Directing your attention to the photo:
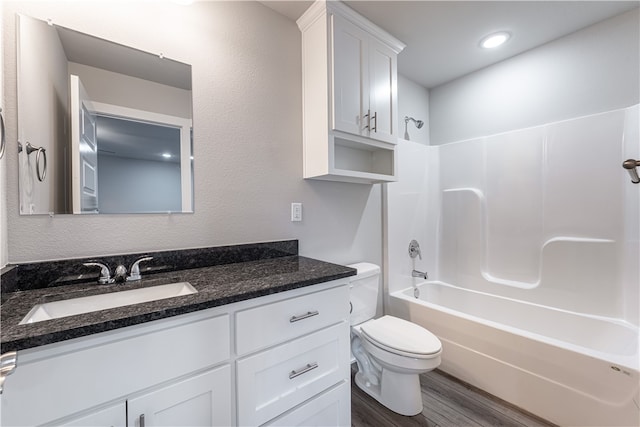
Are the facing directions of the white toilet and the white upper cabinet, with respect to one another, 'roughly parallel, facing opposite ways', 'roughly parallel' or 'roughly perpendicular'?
roughly parallel

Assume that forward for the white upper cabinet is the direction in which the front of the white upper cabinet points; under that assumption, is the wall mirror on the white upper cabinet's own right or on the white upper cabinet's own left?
on the white upper cabinet's own right

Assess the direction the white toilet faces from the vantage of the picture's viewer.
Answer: facing the viewer and to the right of the viewer

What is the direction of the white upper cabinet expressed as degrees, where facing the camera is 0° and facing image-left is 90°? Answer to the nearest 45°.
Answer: approximately 315°

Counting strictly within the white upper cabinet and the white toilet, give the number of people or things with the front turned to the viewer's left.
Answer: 0

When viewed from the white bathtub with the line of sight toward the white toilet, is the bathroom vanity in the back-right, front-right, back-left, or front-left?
front-left

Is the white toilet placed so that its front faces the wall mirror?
no

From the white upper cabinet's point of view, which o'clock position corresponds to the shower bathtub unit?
The shower bathtub unit is roughly at 10 o'clock from the white upper cabinet.
